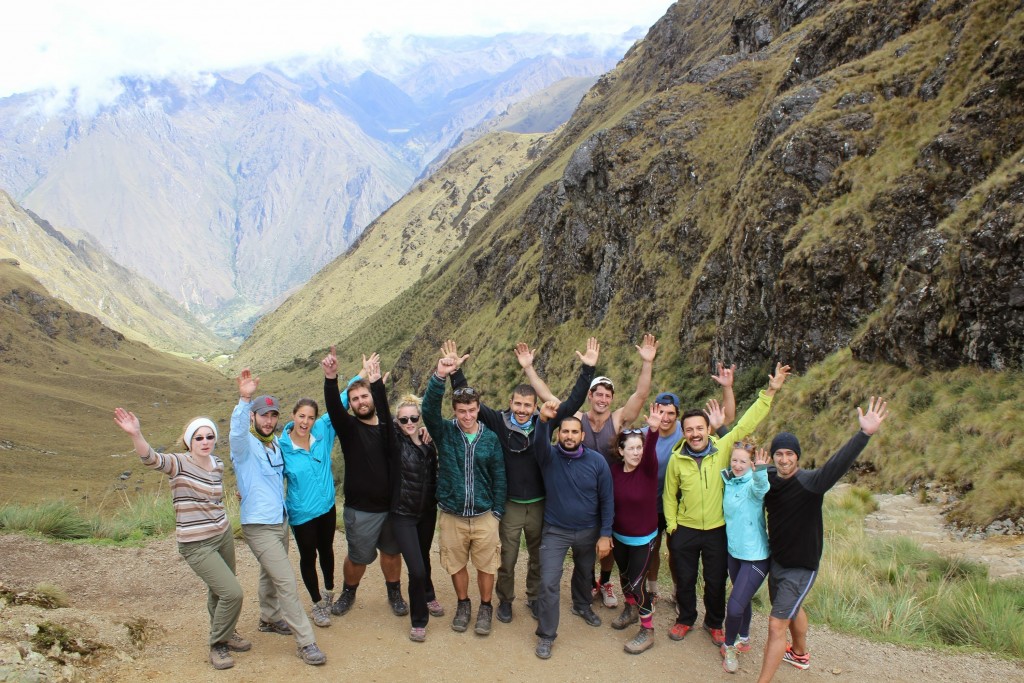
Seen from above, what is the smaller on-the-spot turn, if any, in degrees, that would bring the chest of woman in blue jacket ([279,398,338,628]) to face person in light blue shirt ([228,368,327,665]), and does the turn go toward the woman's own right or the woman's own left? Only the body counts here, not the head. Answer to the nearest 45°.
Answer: approximately 45° to the woman's own right

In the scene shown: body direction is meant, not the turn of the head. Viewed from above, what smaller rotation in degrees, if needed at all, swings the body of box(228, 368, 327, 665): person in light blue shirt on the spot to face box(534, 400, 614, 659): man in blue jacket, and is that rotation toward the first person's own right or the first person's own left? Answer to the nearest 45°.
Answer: approximately 45° to the first person's own left

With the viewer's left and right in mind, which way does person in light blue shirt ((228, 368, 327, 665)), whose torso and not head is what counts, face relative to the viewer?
facing the viewer and to the right of the viewer

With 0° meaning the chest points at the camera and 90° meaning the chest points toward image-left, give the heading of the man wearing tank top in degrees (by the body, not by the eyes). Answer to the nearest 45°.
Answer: approximately 0°

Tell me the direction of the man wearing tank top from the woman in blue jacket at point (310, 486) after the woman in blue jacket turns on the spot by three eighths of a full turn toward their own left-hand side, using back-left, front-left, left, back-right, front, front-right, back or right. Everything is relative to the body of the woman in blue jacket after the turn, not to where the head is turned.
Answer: front-right

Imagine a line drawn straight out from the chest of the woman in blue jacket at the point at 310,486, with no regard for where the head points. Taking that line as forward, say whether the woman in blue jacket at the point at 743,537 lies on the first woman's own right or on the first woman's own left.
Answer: on the first woman's own left

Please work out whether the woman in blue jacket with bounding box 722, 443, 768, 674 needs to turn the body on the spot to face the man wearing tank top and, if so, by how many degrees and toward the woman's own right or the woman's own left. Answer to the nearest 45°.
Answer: approximately 90° to the woman's own right

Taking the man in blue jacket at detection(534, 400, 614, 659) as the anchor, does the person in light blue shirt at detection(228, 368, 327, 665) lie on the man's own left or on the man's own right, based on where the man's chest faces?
on the man's own right
